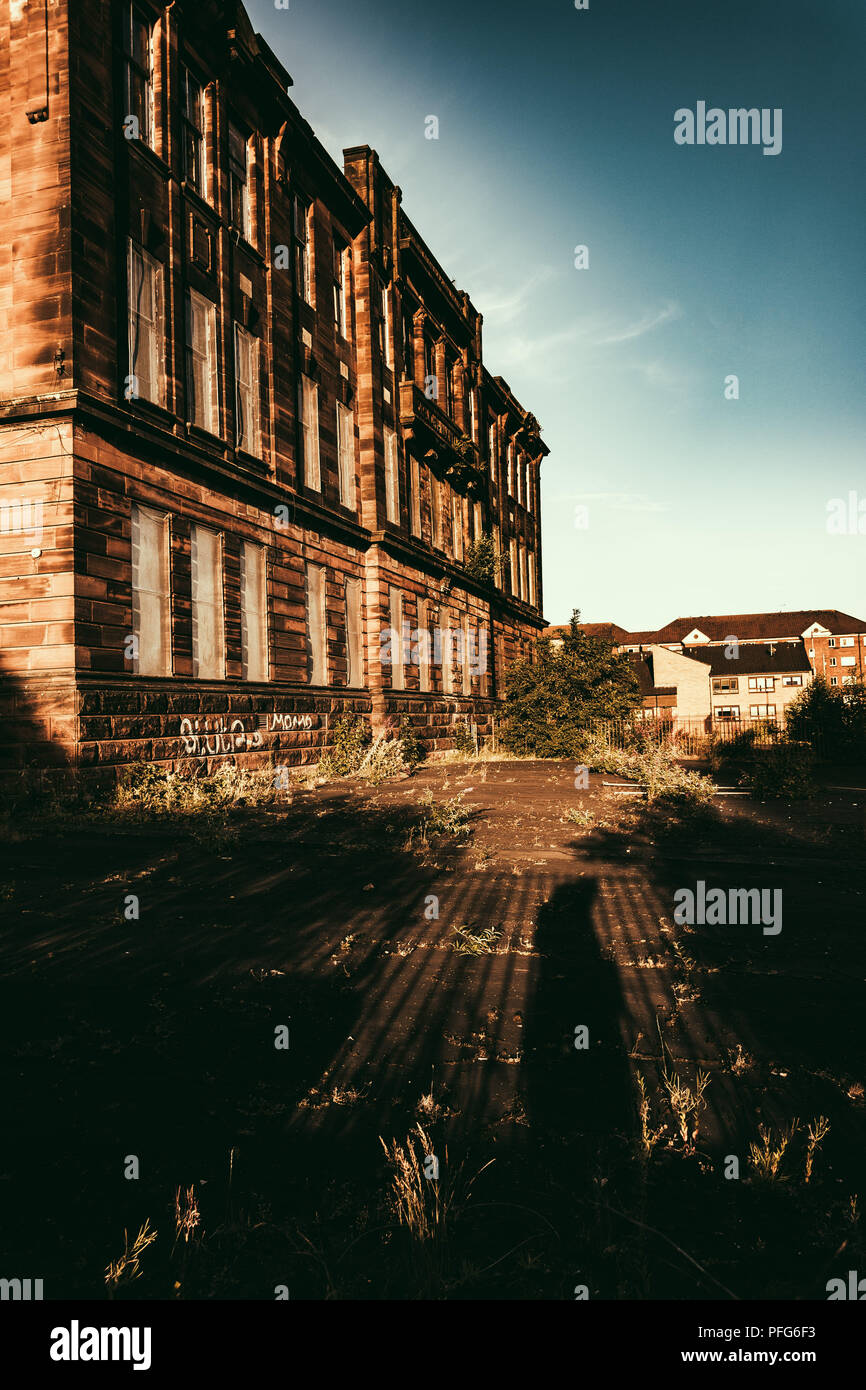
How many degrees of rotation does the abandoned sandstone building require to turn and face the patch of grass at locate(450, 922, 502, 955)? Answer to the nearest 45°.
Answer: approximately 45° to its right

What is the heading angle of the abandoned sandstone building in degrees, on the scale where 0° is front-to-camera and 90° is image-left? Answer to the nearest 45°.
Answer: approximately 315°

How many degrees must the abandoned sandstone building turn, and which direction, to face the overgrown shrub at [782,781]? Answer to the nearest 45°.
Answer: approximately 45° to its left

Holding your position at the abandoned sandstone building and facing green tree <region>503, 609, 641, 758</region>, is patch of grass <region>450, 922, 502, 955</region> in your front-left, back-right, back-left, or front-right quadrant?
back-right

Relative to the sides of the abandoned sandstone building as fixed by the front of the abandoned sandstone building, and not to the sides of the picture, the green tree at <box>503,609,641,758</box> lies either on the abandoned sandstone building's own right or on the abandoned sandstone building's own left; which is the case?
on the abandoned sandstone building's own left
